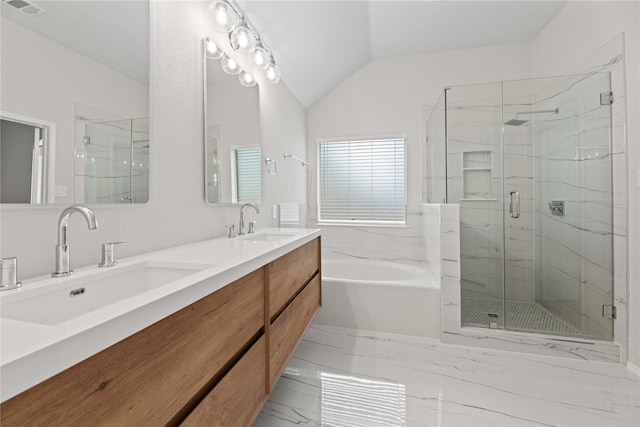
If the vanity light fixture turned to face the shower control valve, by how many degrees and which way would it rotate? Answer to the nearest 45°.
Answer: approximately 45° to its left

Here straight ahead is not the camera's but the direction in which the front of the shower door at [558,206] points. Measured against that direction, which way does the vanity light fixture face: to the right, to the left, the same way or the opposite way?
to the left

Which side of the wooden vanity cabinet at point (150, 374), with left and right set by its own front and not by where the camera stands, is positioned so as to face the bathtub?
left

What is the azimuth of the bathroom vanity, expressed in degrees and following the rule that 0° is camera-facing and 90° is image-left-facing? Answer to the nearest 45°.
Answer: approximately 315°

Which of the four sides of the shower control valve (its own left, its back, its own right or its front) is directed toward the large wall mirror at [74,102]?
front

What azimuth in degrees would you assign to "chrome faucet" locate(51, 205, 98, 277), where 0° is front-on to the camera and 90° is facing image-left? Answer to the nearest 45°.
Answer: approximately 315°

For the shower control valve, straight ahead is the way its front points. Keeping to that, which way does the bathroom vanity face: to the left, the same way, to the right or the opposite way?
the opposite way

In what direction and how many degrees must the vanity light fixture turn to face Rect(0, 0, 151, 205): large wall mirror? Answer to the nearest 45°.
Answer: approximately 90° to its right
